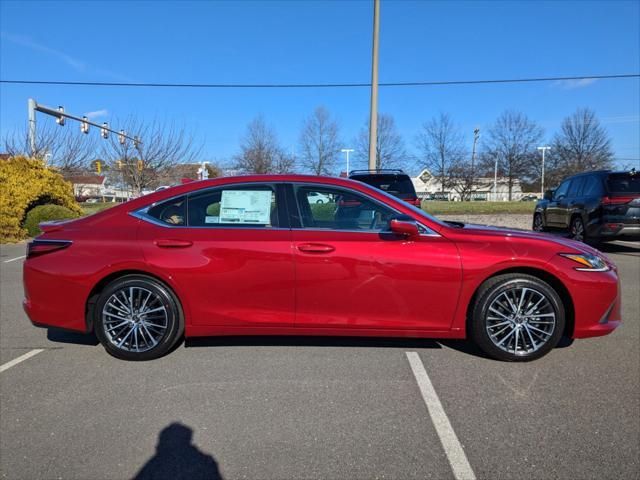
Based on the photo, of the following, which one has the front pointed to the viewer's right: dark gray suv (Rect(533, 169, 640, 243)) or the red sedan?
the red sedan

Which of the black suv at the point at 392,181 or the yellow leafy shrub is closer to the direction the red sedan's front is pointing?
the black suv

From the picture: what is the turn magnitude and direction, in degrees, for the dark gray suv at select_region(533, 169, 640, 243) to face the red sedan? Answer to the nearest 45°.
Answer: approximately 135° to its left

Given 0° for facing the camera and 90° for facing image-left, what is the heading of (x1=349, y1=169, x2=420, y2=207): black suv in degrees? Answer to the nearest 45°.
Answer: approximately 180°

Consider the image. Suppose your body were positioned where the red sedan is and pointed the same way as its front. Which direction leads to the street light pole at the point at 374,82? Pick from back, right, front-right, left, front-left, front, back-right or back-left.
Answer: left

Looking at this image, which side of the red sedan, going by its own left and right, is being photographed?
right

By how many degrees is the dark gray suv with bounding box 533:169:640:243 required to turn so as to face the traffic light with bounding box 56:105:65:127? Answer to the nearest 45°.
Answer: approximately 45° to its left

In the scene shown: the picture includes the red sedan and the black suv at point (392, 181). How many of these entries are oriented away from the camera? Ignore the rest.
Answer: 1

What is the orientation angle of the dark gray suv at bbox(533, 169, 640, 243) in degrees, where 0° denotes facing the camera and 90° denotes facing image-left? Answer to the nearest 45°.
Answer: approximately 135°

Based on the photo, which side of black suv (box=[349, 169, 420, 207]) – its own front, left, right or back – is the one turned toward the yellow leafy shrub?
left

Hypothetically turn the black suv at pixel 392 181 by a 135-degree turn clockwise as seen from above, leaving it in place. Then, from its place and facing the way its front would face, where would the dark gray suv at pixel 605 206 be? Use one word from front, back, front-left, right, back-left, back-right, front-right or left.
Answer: front-left

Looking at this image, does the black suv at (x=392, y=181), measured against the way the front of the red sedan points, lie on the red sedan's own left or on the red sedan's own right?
on the red sedan's own left

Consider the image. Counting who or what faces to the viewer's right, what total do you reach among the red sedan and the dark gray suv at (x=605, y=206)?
1

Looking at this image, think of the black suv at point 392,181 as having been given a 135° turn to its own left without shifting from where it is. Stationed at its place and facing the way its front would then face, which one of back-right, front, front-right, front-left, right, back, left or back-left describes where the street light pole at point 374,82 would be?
back-right

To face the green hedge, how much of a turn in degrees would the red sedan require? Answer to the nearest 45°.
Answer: approximately 135° to its left

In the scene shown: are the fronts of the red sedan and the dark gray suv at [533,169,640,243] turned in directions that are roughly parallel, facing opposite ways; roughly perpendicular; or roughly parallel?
roughly perpendicular

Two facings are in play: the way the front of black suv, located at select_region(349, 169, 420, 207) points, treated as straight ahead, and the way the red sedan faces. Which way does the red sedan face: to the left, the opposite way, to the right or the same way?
to the right

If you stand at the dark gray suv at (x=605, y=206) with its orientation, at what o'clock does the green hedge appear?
The green hedge is roughly at 10 o'clock from the dark gray suv.

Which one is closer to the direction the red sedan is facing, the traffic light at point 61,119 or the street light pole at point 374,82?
the street light pole
